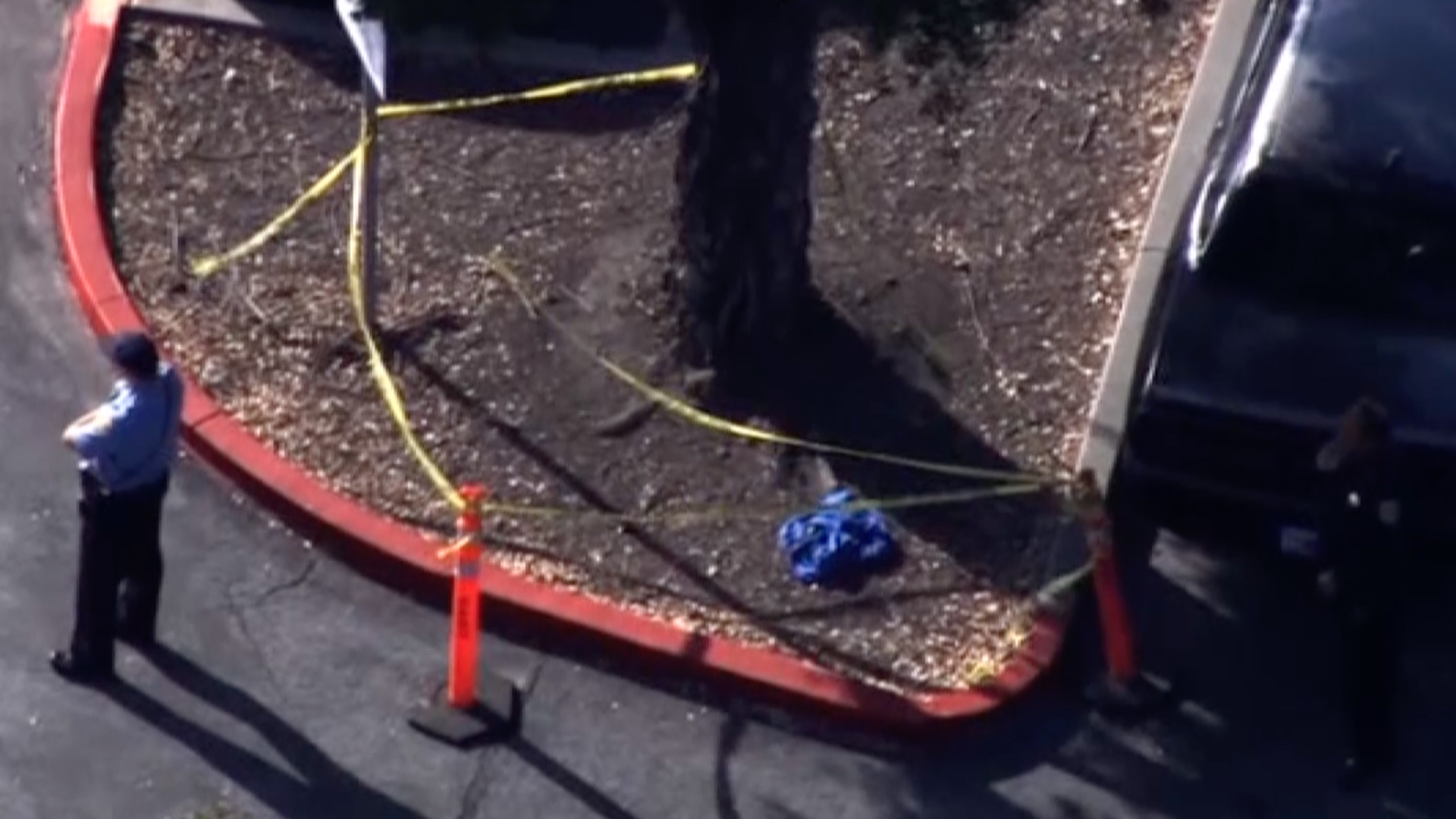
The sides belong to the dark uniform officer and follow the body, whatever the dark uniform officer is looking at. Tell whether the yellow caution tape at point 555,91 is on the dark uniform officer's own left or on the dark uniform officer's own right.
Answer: on the dark uniform officer's own right

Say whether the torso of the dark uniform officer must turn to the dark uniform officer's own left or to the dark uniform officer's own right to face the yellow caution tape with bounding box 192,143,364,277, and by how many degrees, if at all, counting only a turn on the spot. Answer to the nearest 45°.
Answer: approximately 45° to the dark uniform officer's own right

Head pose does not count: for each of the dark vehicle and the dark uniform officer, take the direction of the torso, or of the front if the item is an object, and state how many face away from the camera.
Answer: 1

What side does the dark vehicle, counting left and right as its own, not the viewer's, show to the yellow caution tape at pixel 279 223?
left

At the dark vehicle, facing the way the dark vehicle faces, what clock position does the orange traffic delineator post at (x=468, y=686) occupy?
The orange traffic delineator post is roughly at 8 o'clock from the dark vehicle.

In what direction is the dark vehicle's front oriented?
away from the camera

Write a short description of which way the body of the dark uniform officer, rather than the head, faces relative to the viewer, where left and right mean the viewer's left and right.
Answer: facing the viewer and to the left of the viewer

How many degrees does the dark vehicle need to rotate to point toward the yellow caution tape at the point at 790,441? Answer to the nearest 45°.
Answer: approximately 90° to its left

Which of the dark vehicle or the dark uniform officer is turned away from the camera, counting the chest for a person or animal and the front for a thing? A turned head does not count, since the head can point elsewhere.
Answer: the dark vehicle
